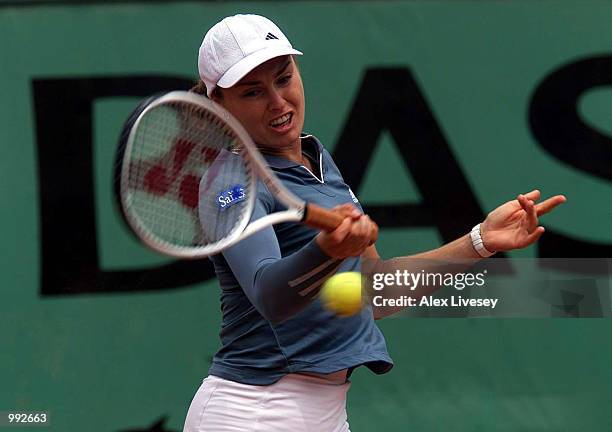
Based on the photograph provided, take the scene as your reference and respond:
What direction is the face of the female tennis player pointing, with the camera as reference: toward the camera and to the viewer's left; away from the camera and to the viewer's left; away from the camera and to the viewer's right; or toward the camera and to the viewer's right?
toward the camera and to the viewer's right

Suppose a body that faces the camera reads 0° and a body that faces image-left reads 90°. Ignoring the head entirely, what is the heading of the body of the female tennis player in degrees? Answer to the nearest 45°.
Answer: approximately 315°
